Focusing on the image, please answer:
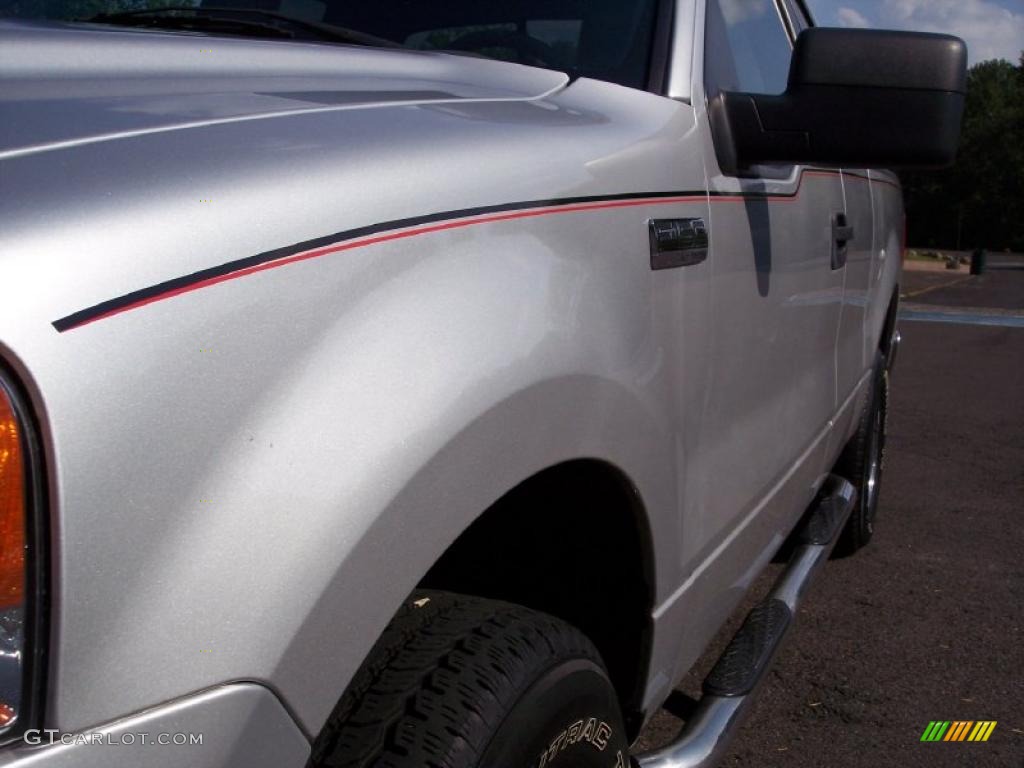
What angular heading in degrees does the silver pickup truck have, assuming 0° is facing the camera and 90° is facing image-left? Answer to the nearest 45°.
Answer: approximately 45°
